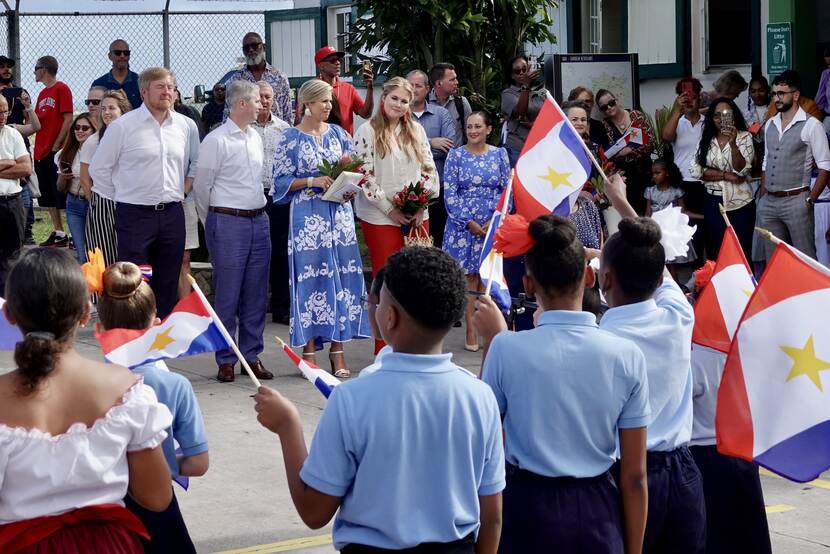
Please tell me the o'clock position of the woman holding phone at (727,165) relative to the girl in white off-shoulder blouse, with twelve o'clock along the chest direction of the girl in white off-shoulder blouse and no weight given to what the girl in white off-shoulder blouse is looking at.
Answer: The woman holding phone is roughly at 1 o'clock from the girl in white off-shoulder blouse.

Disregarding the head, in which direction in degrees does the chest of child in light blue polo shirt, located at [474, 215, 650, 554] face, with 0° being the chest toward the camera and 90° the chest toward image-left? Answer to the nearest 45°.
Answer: approximately 180°

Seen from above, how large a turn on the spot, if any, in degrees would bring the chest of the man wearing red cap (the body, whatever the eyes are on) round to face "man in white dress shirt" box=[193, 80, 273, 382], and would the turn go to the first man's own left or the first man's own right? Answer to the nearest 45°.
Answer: approximately 45° to the first man's own right

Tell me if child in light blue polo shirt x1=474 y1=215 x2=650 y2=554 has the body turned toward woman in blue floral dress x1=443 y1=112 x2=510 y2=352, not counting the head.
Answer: yes

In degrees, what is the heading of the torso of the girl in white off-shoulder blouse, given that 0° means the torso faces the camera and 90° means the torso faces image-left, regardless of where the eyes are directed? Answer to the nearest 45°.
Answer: approximately 180°

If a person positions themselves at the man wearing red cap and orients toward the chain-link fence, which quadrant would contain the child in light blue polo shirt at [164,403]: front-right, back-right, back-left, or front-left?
back-left

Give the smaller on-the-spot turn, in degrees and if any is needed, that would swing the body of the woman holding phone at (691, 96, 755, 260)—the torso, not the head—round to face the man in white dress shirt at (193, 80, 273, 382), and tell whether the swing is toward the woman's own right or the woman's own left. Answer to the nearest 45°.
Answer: approximately 45° to the woman's own right
